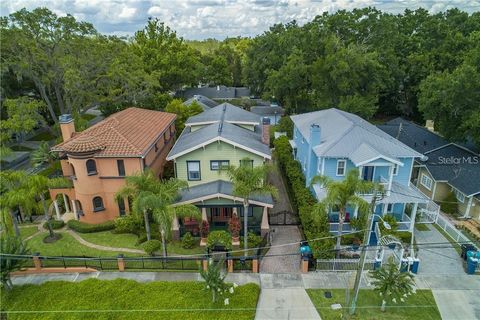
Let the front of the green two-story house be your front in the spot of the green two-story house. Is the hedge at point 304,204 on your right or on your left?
on your left

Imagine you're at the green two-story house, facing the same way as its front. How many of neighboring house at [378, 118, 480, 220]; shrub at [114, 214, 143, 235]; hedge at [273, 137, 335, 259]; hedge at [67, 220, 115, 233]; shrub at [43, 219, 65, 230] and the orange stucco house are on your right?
4

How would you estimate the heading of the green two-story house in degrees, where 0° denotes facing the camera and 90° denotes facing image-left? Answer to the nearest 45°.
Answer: approximately 0°

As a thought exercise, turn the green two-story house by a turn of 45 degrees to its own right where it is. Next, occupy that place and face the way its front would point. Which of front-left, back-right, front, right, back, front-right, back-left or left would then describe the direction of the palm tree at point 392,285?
left

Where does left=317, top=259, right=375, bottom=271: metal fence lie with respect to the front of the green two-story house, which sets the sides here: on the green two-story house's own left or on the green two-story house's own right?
on the green two-story house's own left

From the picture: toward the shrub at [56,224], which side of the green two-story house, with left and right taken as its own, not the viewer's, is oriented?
right

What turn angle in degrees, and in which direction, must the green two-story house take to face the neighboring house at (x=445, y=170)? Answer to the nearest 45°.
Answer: approximately 90° to its left

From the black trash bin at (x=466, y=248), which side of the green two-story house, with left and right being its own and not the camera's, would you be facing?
left

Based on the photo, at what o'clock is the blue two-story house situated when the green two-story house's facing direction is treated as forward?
The blue two-story house is roughly at 9 o'clock from the green two-story house.

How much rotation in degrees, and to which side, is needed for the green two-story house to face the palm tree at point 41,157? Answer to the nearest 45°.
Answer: approximately 135° to its right

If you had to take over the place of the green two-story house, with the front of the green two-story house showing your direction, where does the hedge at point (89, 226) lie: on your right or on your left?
on your right

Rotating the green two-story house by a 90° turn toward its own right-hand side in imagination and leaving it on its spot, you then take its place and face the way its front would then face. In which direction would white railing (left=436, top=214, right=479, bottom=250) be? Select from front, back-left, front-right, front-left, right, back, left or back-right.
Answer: back

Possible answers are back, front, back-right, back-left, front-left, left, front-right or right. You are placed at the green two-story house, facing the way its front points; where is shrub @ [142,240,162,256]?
front-right
